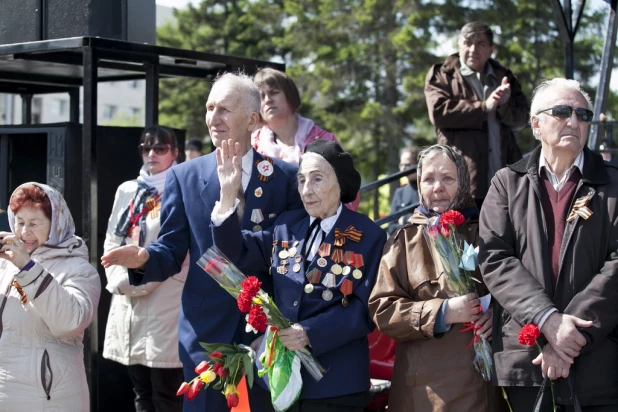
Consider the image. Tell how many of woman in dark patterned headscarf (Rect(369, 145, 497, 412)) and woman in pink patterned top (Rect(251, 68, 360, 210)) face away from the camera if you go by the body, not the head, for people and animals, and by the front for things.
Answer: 0

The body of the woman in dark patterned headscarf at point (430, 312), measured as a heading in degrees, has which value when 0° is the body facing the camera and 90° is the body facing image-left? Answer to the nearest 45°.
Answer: approximately 315°

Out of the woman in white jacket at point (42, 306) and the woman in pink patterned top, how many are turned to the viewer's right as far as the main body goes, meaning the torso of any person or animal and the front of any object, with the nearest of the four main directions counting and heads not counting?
0

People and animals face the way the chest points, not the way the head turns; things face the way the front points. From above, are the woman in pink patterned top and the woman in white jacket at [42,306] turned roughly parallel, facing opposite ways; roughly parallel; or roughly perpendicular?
roughly parallel

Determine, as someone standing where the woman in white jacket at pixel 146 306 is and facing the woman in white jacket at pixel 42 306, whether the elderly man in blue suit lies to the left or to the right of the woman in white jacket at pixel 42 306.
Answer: left

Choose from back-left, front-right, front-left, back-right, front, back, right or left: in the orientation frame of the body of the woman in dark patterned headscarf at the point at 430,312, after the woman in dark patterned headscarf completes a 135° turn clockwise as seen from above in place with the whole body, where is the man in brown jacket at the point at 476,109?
right

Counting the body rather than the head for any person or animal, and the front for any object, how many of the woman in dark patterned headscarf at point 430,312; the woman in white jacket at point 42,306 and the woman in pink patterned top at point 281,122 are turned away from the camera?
0

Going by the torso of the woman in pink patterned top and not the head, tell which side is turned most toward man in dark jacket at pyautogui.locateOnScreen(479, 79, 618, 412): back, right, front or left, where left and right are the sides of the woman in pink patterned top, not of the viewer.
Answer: left

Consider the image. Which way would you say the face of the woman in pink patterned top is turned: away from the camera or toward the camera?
toward the camera

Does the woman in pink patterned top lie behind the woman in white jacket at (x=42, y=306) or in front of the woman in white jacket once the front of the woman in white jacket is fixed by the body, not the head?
behind

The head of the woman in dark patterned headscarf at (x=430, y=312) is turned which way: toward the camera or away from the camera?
toward the camera

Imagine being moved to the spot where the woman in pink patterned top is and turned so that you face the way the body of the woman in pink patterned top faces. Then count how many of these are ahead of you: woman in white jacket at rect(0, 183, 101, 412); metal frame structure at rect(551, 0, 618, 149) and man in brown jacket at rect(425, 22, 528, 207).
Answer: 1

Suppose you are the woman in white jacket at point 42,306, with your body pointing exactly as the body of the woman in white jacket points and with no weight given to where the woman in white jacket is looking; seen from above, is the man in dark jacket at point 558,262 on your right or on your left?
on your left
